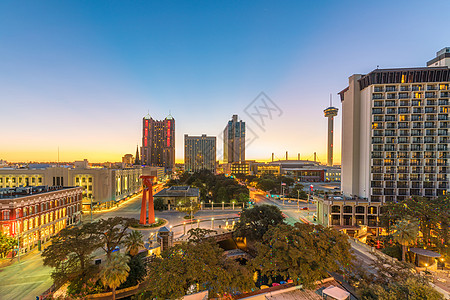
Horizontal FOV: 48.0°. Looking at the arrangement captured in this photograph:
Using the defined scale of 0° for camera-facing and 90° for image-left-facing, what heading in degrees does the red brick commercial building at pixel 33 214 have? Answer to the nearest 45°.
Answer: approximately 315°

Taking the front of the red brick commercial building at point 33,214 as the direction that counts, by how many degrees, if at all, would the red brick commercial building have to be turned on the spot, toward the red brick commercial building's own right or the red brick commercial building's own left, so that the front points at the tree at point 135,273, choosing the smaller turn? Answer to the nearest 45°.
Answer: approximately 45° to the red brick commercial building's own right

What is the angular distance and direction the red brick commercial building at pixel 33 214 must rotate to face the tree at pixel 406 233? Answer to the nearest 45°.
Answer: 0° — it already faces it

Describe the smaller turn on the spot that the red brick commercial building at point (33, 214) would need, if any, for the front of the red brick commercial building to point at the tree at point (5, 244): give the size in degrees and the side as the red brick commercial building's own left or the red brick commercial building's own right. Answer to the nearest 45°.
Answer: approximately 45° to the red brick commercial building's own right

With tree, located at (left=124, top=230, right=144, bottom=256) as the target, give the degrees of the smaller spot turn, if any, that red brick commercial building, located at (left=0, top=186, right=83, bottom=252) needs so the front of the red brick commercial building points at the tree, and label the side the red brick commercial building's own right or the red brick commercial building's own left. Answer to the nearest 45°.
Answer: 0° — it already faces it

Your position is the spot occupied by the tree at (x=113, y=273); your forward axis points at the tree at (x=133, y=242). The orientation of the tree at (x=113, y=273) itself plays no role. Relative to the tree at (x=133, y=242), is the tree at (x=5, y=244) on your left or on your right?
left
